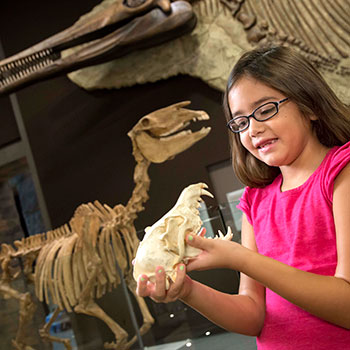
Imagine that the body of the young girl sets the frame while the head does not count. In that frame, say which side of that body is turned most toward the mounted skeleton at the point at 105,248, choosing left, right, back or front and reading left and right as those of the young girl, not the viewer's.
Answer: right

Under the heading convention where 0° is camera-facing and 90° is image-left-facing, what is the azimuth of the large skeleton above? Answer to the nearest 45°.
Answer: approximately 90°

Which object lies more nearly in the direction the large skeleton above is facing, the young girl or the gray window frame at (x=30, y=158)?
the gray window frame

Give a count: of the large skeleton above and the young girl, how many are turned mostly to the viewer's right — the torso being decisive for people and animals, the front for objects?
0

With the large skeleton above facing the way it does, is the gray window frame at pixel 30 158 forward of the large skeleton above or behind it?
forward

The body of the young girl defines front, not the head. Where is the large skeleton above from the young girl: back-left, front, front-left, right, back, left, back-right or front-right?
back-right

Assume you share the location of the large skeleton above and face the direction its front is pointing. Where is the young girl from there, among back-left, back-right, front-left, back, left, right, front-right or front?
left

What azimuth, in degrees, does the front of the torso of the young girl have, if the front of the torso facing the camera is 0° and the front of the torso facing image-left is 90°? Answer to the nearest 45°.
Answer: approximately 45°
